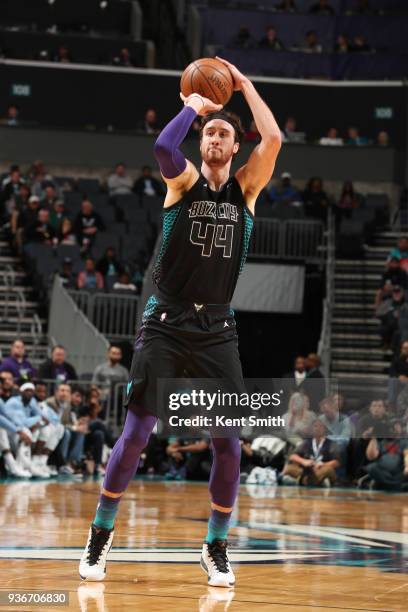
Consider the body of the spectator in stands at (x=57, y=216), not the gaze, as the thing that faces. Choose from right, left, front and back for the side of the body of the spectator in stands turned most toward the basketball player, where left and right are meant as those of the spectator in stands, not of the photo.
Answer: front

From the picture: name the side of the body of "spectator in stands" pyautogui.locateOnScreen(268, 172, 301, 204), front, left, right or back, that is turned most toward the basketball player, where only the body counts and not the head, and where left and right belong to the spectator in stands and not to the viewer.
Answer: front

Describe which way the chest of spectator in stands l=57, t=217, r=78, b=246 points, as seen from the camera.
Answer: toward the camera

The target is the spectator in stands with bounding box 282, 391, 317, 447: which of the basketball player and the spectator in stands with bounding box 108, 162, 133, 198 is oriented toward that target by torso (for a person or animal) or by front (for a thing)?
the spectator in stands with bounding box 108, 162, 133, 198

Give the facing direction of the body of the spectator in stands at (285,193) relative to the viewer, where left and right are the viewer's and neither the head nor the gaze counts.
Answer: facing the viewer

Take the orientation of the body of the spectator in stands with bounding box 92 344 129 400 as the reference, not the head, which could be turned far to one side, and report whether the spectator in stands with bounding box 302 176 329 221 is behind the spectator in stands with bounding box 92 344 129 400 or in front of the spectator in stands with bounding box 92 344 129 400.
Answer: behind

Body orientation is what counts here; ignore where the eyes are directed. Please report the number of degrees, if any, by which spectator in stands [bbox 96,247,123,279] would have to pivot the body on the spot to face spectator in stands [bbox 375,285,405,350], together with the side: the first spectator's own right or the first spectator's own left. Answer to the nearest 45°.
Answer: approximately 90° to the first spectator's own left

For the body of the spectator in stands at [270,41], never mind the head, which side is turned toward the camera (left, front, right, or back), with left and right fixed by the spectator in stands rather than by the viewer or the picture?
front

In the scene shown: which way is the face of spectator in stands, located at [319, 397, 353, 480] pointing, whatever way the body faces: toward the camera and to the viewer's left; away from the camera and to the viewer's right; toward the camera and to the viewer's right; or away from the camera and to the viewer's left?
toward the camera and to the viewer's left

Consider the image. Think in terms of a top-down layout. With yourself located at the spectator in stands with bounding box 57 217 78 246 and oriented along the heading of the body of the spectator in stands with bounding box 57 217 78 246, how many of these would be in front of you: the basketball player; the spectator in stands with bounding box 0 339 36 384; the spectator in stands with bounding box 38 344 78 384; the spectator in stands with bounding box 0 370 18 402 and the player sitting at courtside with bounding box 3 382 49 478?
5

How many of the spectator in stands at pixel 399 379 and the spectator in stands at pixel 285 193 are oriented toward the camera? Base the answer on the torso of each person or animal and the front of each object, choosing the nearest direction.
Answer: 2
